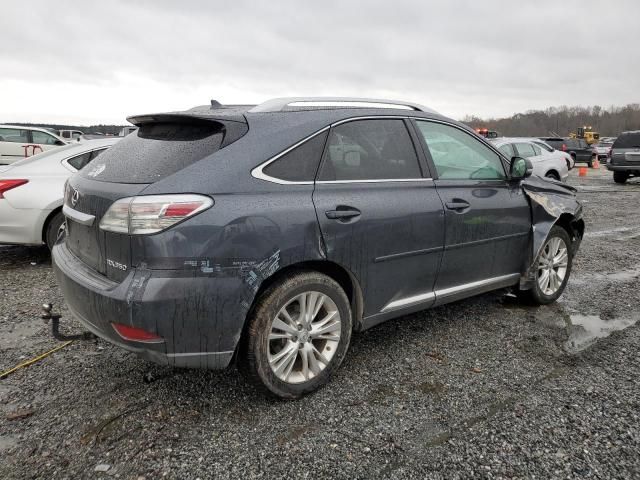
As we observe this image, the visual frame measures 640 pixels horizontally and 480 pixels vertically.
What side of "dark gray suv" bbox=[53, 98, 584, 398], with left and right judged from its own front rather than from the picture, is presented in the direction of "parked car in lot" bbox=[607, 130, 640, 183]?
front

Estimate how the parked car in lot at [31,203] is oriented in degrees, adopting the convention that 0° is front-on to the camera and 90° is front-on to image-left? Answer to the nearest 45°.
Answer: approximately 225°

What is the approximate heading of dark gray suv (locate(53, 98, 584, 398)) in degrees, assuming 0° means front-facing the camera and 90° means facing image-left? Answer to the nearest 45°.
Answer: approximately 225°

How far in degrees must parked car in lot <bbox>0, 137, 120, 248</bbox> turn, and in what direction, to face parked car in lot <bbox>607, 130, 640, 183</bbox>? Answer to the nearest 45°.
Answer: approximately 45° to its right

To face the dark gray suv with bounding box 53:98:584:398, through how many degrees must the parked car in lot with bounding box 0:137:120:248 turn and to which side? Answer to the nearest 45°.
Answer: approximately 135° to its right

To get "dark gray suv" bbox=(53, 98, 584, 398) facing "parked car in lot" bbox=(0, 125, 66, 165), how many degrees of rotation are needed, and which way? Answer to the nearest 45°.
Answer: approximately 90° to its left

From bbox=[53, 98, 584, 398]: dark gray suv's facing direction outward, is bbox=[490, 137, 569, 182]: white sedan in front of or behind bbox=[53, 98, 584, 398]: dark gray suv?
in front

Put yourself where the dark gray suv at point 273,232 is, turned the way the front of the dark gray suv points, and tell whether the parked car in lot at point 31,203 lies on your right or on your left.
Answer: on your left
